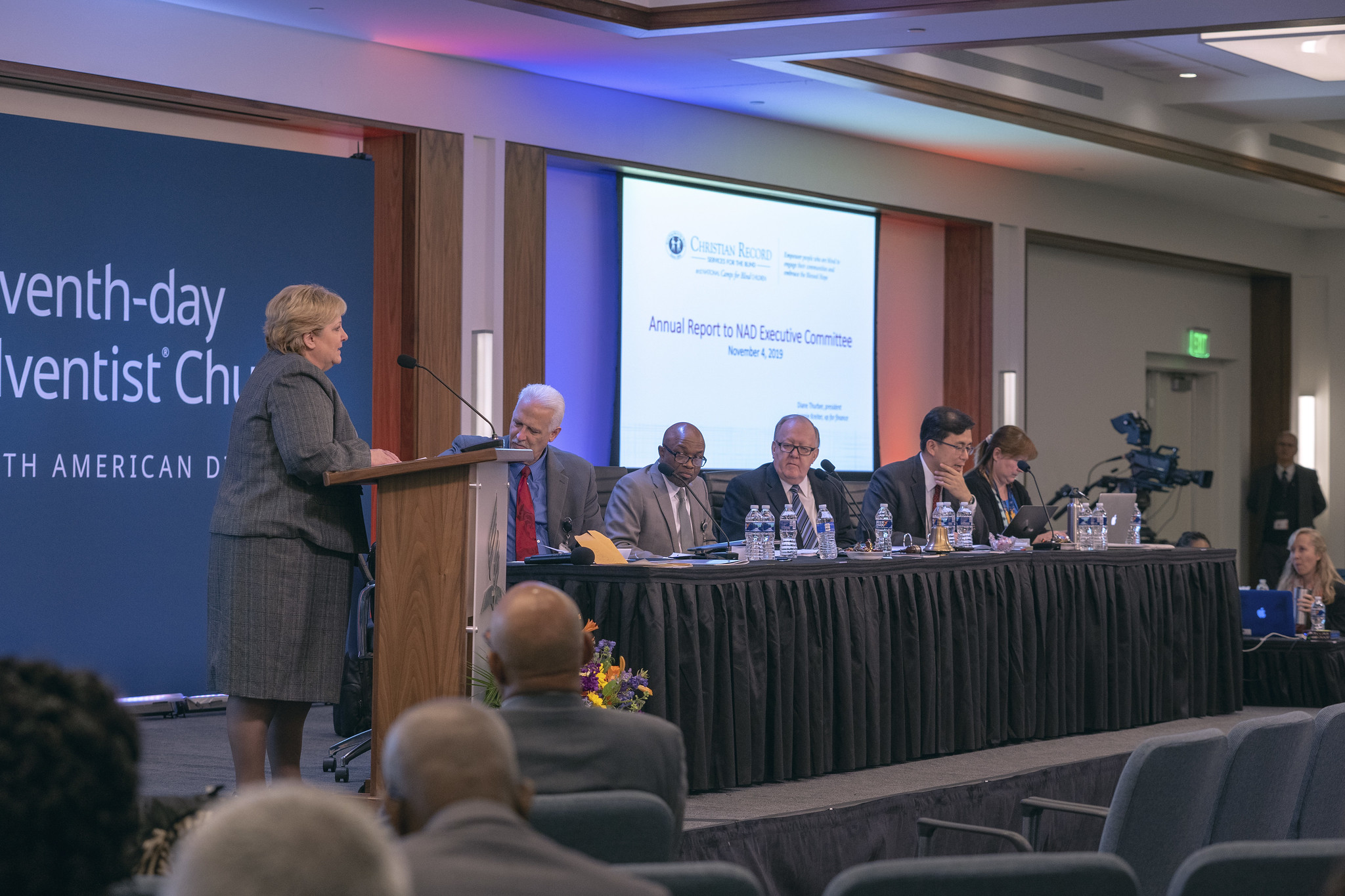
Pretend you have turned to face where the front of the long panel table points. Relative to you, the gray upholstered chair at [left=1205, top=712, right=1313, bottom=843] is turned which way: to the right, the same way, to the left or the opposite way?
the opposite way

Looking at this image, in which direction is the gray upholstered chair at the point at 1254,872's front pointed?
away from the camera

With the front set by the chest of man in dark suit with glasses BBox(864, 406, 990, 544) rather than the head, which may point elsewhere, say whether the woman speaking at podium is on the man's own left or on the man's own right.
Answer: on the man's own right

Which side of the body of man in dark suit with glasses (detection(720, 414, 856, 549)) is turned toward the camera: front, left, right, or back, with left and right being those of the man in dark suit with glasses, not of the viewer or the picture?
front

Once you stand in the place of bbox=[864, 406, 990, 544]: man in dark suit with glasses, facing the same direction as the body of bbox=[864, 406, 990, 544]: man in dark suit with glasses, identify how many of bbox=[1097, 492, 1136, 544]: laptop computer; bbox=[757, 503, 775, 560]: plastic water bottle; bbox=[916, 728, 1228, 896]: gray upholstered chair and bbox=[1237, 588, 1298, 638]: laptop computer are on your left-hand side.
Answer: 2

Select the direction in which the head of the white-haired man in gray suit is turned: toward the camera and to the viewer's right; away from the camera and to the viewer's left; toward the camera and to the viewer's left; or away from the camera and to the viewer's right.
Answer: toward the camera and to the viewer's left

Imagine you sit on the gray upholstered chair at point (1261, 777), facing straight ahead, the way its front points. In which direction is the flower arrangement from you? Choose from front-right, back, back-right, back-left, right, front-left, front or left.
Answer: front-left

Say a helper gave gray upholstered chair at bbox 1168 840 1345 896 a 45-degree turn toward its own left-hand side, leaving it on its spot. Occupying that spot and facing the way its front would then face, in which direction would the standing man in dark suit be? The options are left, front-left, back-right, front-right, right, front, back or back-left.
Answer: front-right

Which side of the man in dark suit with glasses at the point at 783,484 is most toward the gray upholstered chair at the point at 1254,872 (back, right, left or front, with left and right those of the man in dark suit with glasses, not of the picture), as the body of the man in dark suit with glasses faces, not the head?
front

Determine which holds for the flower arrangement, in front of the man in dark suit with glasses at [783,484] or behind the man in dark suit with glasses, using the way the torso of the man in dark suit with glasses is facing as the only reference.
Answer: in front

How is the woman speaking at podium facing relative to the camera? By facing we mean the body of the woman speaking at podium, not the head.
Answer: to the viewer's right

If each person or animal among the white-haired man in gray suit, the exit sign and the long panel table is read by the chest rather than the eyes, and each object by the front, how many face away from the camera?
0

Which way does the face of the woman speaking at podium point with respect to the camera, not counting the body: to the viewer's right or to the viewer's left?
to the viewer's right

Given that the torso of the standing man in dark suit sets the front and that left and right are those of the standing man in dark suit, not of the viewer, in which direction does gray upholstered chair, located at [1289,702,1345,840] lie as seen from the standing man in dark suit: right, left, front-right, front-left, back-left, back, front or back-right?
front
